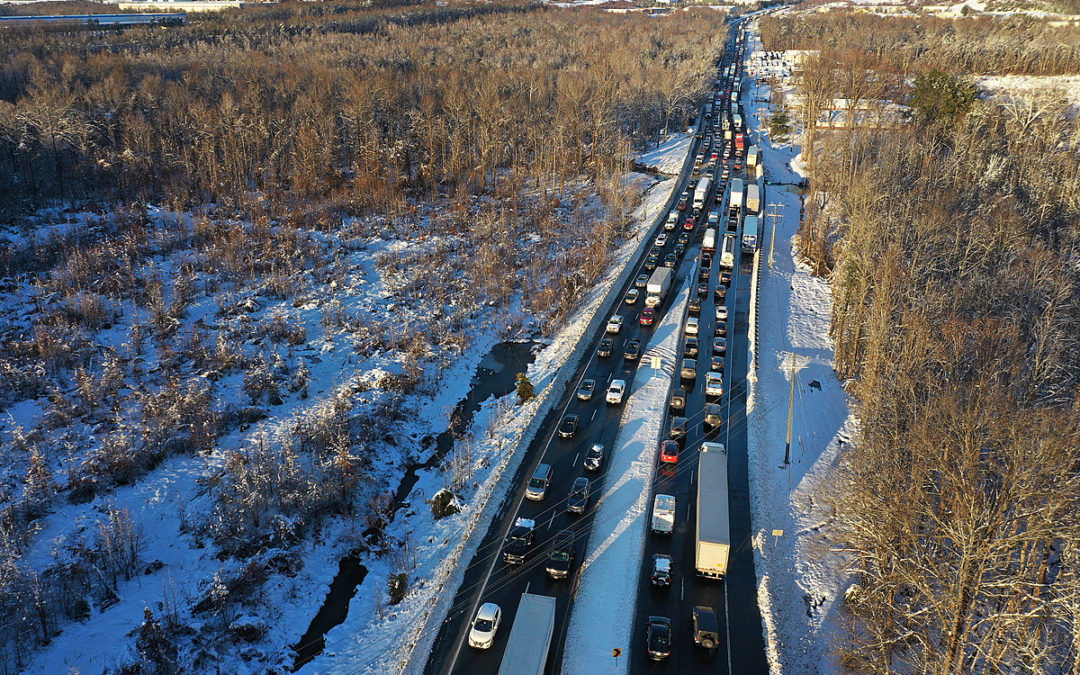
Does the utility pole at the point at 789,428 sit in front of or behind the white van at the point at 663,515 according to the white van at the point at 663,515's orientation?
in front

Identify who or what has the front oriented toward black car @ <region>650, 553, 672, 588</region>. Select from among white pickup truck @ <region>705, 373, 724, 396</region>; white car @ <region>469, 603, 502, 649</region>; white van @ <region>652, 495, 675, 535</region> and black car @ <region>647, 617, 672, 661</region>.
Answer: black car @ <region>647, 617, 672, 661</region>

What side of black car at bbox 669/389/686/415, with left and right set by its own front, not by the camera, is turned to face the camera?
back

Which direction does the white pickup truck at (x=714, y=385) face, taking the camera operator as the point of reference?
facing away from the viewer

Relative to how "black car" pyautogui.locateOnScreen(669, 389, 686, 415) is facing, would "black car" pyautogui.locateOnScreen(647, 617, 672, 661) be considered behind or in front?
behind

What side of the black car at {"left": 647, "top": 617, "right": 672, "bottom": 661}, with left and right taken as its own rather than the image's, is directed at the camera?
back

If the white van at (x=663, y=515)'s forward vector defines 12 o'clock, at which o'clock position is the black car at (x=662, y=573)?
The black car is roughly at 6 o'clock from the white van.

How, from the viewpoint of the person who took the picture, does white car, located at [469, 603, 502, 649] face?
facing the viewer

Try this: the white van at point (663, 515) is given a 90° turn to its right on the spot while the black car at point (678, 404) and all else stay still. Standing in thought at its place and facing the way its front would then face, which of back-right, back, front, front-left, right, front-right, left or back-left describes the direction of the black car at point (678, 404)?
left

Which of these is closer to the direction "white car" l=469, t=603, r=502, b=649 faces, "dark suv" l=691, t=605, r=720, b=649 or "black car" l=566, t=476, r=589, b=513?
the dark suv

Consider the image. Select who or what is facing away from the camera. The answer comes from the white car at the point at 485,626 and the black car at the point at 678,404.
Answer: the black car

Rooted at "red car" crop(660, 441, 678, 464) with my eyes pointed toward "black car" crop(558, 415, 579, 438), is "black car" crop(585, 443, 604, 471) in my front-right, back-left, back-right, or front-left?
front-left

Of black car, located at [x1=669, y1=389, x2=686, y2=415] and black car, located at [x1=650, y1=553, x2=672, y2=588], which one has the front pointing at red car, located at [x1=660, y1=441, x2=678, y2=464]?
black car, located at [x1=650, y1=553, x2=672, y2=588]

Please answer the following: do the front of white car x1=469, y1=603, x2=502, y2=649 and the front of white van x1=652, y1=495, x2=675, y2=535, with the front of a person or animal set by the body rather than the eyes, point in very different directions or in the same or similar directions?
very different directions

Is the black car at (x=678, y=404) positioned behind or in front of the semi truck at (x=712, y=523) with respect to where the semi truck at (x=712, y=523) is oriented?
in front

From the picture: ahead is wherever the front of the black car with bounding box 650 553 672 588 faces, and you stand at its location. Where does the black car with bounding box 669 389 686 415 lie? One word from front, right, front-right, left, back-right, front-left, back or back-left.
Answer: front

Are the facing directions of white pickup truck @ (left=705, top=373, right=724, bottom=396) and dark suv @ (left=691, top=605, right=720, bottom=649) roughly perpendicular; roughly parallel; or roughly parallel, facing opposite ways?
roughly parallel
